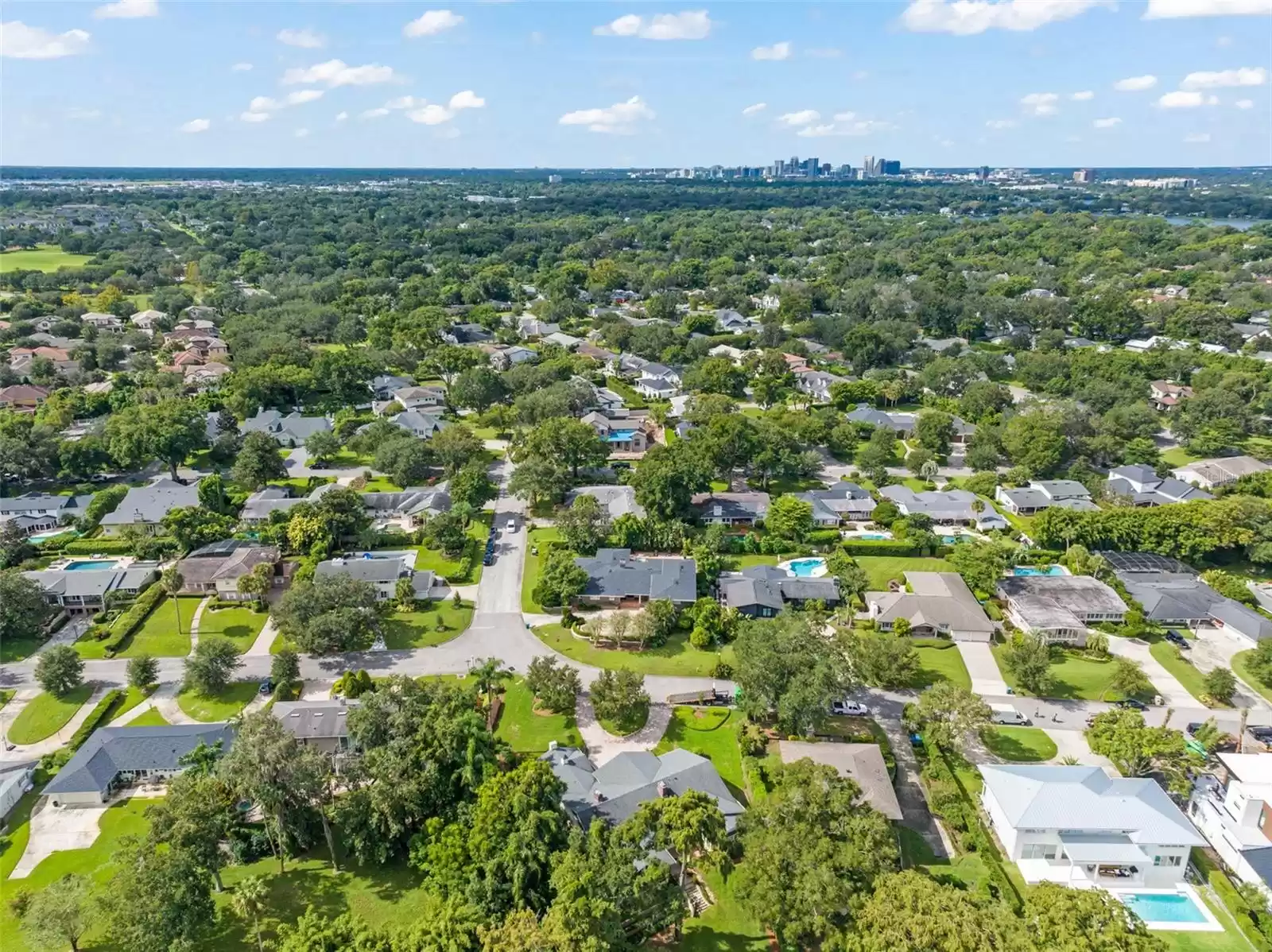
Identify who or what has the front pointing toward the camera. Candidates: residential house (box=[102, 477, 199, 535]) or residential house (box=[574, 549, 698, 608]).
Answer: residential house (box=[574, 549, 698, 608])

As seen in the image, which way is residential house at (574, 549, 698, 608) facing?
toward the camera

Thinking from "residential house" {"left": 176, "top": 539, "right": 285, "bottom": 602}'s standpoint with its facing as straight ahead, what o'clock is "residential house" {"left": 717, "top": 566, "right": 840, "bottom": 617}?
"residential house" {"left": 717, "top": 566, "right": 840, "bottom": 617} is roughly at 10 o'clock from "residential house" {"left": 176, "top": 539, "right": 285, "bottom": 602}.

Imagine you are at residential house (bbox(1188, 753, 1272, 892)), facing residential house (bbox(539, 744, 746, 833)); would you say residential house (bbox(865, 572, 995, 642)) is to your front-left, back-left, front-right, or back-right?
front-right

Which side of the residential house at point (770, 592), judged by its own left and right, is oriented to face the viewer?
front

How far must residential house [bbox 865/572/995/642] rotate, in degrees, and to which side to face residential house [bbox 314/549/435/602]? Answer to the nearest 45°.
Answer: approximately 90° to its right

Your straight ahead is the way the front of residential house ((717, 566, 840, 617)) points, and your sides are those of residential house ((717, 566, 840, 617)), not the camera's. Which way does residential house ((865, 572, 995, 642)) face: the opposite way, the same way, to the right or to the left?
the same way

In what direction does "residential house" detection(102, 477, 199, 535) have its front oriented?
away from the camera

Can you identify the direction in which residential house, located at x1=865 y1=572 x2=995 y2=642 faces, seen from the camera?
facing the viewer

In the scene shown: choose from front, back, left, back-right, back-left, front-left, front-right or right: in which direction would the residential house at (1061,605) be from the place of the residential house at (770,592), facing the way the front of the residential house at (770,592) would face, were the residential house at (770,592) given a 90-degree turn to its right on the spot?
back

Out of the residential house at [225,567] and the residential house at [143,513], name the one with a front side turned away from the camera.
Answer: the residential house at [143,513]

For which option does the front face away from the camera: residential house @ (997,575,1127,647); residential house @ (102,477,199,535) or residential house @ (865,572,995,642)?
residential house @ (102,477,199,535)

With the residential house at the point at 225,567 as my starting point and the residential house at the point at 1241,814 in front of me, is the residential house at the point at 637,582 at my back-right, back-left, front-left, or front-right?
front-left

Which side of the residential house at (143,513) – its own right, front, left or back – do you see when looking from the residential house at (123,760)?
back

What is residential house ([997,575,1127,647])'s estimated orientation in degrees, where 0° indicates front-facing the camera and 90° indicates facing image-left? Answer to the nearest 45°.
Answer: approximately 0°

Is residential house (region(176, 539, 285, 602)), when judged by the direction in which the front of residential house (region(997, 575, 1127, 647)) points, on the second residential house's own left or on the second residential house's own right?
on the second residential house's own right
